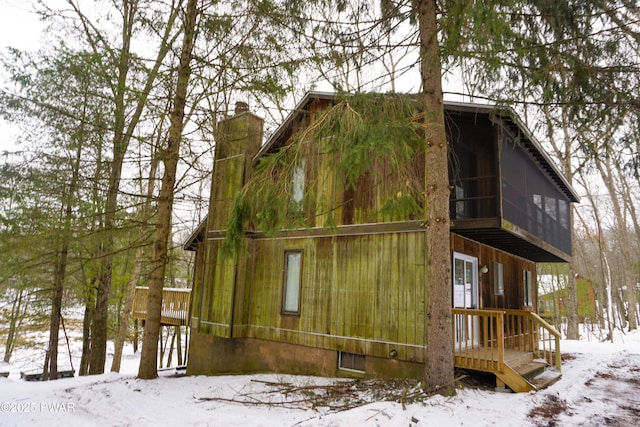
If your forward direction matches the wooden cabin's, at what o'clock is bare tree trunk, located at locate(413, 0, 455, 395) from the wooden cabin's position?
The bare tree trunk is roughly at 1 o'clock from the wooden cabin.

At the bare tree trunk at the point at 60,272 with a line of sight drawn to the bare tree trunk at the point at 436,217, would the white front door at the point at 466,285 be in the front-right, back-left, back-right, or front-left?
front-left

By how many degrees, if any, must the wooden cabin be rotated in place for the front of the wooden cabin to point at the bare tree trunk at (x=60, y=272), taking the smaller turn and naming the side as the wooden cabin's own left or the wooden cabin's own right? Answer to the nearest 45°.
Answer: approximately 135° to the wooden cabin's own right

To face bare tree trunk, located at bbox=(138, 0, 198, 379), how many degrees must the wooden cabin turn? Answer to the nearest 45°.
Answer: approximately 135° to its right

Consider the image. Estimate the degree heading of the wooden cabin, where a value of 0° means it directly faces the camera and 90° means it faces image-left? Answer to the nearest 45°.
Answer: approximately 315°

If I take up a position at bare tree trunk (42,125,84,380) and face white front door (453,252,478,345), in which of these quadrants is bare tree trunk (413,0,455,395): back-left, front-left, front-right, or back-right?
front-right

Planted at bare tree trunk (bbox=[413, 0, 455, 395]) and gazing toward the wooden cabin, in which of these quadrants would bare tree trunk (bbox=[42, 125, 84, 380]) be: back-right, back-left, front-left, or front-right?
front-left
